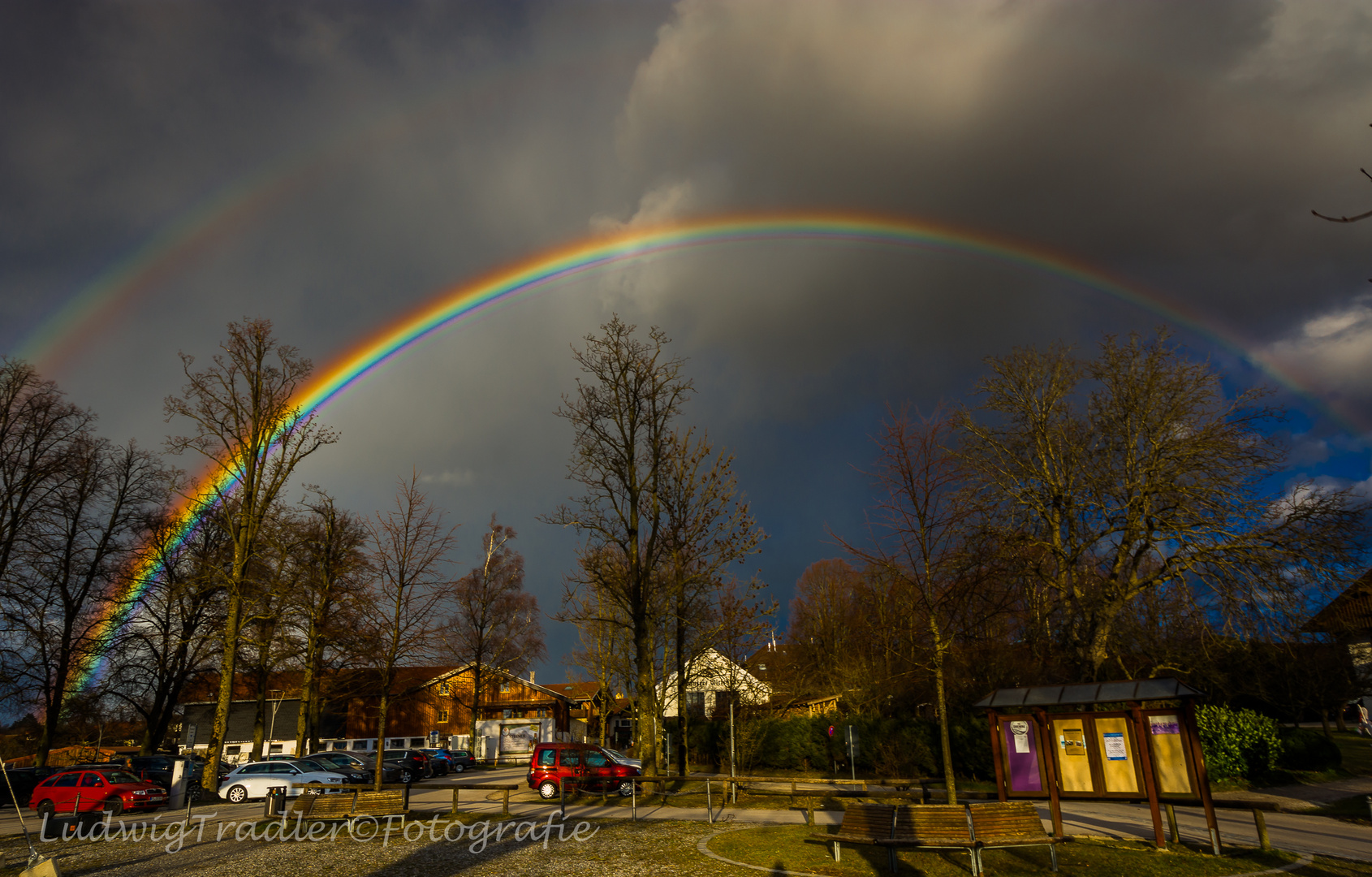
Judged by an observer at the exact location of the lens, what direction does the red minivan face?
facing to the right of the viewer

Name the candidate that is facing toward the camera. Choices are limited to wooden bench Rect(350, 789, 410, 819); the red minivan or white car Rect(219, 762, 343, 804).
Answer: the wooden bench

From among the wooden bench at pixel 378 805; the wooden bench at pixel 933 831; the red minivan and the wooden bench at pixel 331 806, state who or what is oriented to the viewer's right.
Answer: the red minivan

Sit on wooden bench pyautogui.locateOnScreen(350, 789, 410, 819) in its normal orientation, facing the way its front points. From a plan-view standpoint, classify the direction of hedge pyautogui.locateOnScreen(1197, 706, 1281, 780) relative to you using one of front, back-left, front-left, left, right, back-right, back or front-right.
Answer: left

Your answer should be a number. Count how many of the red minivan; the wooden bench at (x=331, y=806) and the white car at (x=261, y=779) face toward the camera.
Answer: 1

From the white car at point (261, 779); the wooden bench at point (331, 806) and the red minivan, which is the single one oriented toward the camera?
the wooden bench

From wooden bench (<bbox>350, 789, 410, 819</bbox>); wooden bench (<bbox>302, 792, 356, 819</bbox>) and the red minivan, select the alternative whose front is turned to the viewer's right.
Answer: the red minivan
